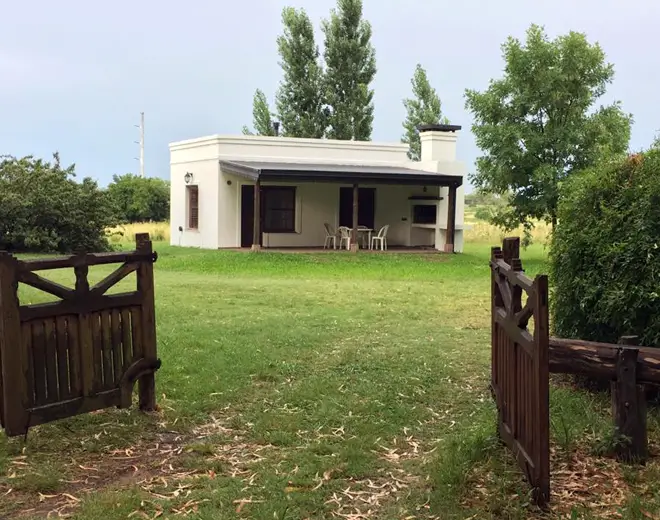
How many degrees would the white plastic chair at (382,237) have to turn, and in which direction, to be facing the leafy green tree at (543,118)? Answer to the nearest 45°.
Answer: approximately 180°

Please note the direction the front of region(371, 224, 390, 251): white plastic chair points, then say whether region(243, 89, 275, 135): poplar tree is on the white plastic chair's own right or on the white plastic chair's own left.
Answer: on the white plastic chair's own right

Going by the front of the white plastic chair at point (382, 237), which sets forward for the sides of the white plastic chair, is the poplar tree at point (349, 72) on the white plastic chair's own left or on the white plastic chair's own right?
on the white plastic chair's own right

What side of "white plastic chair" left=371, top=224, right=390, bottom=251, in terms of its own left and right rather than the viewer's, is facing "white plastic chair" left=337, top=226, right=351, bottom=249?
front

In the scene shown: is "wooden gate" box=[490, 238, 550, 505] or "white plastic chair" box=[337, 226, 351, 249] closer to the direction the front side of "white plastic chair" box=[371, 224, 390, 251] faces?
the white plastic chair

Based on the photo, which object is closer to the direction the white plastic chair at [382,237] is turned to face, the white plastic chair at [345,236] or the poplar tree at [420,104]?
the white plastic chair

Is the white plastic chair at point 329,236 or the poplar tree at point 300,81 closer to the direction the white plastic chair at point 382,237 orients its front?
the white plastic chair

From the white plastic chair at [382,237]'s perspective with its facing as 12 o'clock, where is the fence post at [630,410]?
The fence post is roughly at 9 o'clock from the white plastic chair.

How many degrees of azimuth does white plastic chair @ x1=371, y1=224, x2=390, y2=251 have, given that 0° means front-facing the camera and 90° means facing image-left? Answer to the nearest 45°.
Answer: approximately 90°

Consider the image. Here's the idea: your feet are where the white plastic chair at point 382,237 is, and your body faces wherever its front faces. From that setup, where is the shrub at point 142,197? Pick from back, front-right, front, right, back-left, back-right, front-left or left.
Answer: front-right
